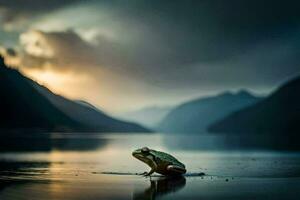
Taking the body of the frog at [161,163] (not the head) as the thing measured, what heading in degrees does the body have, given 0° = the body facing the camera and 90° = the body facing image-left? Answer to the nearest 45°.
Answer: approximately 90°
